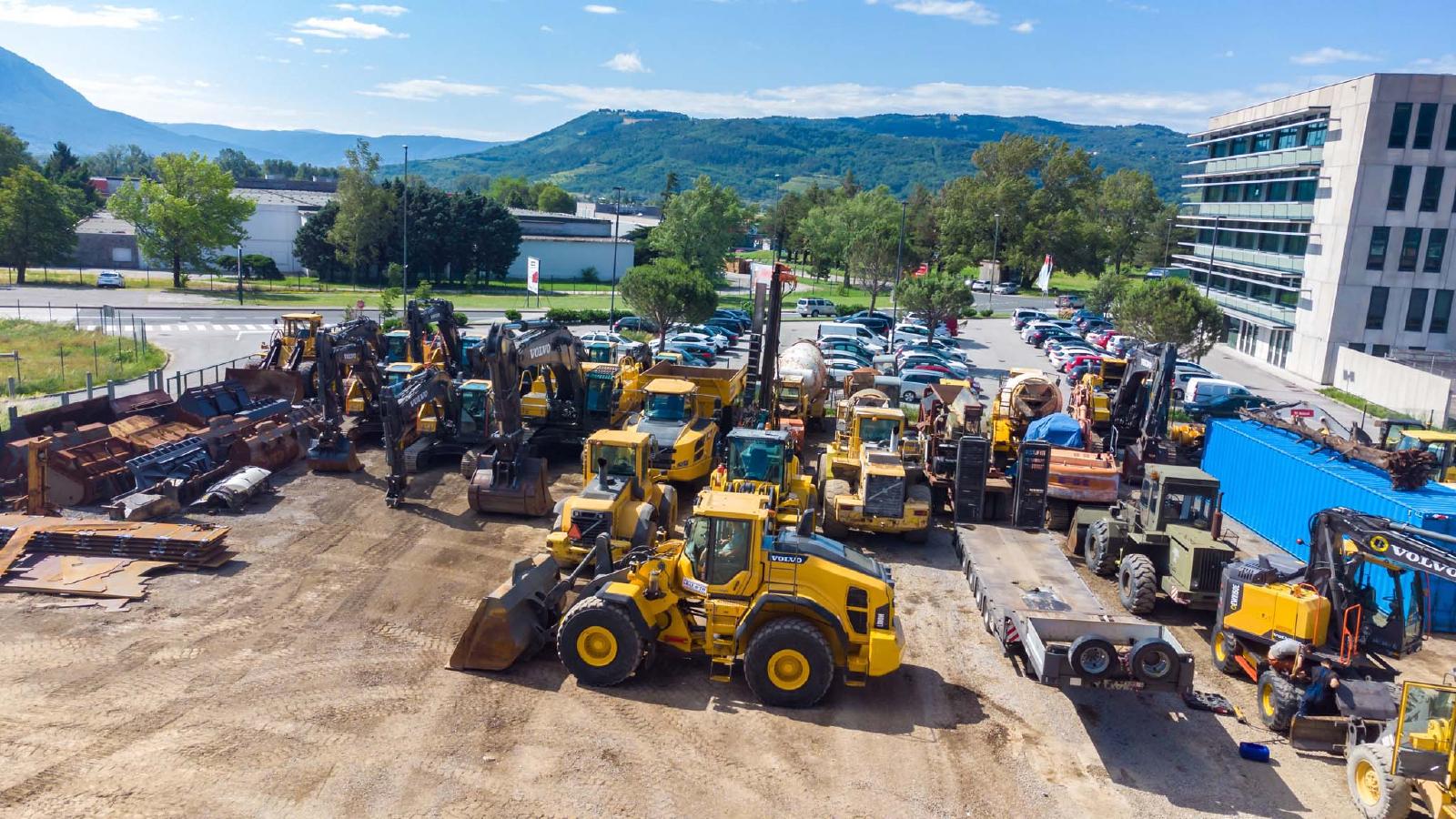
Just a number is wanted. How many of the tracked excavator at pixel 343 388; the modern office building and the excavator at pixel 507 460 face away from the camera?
0

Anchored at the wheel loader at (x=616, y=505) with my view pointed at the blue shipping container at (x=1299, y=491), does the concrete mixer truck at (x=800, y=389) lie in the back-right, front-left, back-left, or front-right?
front-left

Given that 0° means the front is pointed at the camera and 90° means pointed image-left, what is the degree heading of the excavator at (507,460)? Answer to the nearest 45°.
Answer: approximately 45°

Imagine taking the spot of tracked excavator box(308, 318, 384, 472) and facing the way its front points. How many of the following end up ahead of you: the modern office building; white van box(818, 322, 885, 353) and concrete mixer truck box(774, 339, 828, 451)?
0

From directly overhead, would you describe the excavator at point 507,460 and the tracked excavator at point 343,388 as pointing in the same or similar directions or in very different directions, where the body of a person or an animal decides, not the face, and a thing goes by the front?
same or similar directions

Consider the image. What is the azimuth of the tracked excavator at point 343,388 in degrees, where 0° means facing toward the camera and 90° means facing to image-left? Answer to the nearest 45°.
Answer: approximately 45°

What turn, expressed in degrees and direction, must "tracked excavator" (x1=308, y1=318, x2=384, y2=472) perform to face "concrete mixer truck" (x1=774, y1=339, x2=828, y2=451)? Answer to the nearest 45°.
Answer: approximately 135° to its left

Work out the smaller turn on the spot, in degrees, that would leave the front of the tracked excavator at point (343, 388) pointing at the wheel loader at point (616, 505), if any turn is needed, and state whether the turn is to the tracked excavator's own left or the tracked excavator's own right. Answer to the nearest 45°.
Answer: approximately 45° to the tracked excavator's own left

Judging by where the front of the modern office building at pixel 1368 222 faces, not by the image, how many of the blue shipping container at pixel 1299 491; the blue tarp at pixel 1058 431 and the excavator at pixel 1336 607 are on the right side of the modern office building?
0

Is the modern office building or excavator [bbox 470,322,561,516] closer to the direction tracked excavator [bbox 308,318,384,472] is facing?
the excavator
